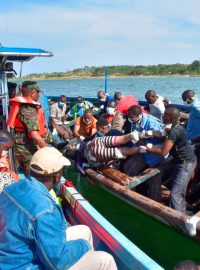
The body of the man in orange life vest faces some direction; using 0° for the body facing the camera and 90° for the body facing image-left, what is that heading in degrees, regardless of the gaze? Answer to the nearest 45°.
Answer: approximately 270°

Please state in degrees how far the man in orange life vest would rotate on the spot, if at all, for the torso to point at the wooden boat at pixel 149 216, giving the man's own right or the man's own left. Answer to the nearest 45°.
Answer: approximately 45° to the man's own right
